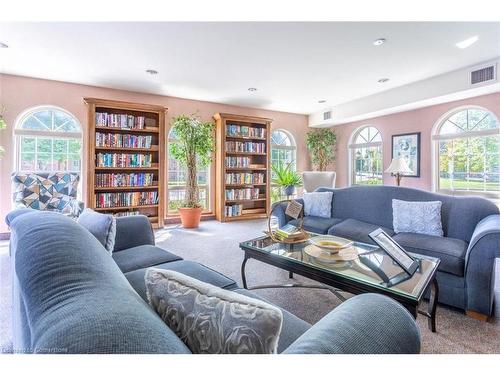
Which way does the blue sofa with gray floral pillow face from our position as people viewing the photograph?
facing away from the viewer and to the right of the viewer

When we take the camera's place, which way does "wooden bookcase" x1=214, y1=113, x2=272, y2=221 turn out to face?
facing the viewer and to the right of the viewer

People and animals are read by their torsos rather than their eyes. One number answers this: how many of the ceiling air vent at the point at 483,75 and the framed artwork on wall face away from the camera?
0

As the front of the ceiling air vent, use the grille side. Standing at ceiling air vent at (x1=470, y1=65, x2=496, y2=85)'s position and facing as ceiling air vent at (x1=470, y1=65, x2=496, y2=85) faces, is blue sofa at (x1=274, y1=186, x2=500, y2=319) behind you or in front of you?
in front

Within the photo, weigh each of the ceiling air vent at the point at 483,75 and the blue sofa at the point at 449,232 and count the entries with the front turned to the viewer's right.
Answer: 0
